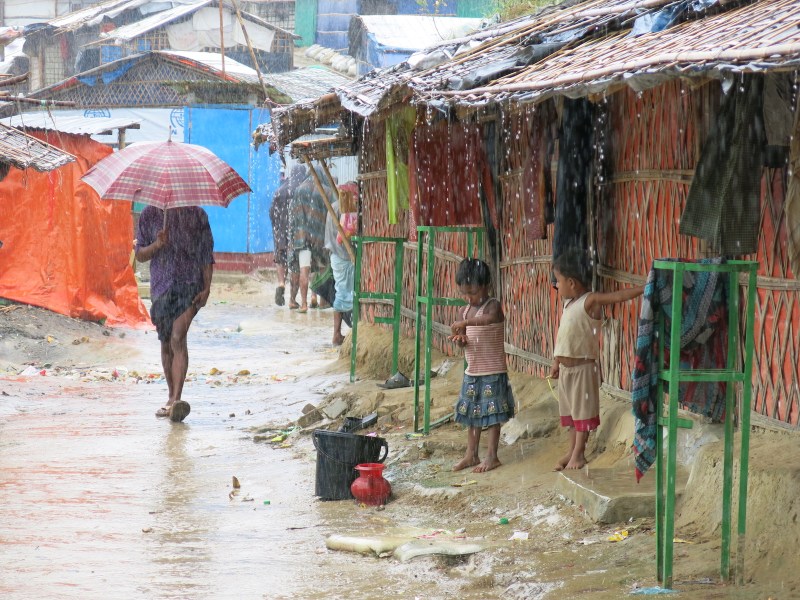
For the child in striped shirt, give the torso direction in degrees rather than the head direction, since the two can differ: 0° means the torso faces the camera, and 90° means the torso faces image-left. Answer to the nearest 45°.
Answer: approximately 45°

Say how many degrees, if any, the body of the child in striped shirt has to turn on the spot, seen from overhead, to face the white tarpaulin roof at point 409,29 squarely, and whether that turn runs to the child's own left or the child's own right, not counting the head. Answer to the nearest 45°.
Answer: approximately 135° to the child's own right

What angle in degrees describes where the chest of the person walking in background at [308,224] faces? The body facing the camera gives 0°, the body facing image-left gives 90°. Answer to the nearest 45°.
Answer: approximately 180°

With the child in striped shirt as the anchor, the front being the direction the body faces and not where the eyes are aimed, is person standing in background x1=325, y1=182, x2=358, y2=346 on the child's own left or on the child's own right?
on the child's own right

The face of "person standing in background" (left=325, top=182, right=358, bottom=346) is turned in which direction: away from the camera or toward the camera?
toward the camera

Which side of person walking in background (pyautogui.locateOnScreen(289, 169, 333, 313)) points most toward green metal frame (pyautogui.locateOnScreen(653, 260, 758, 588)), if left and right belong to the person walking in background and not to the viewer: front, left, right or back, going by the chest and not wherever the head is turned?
back

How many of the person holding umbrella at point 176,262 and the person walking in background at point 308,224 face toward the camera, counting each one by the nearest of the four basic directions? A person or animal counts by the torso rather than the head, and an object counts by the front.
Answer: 1
